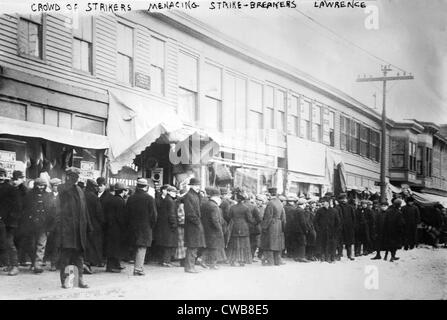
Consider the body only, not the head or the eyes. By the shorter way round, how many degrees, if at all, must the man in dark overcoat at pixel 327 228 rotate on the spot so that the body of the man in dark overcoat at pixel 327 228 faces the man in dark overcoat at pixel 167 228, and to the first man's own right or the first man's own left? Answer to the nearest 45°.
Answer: approximately 45° to the first man's own right
